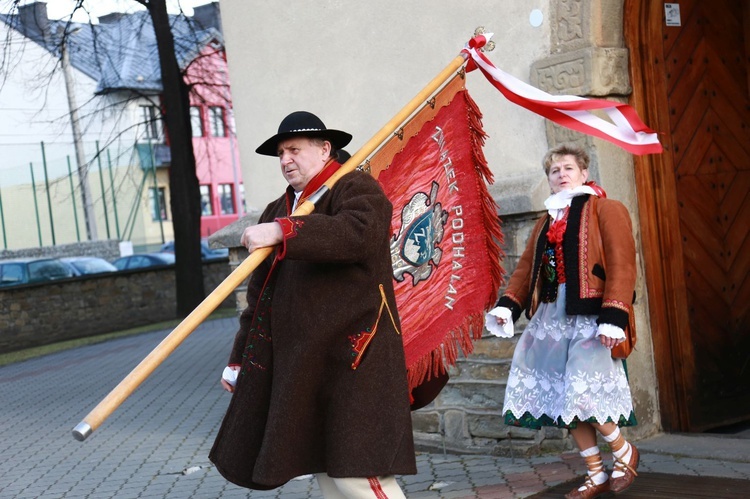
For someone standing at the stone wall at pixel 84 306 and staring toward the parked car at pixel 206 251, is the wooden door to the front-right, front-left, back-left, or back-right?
back-right

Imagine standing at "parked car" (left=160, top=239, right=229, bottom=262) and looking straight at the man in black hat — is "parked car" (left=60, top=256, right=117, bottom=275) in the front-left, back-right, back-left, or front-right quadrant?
front-right

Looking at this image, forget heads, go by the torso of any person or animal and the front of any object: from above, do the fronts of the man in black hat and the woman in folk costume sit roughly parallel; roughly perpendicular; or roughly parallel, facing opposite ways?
roughly parallel

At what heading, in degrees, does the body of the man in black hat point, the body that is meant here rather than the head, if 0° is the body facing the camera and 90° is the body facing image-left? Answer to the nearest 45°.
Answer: approximately 45°

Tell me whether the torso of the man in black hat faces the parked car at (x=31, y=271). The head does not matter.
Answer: no

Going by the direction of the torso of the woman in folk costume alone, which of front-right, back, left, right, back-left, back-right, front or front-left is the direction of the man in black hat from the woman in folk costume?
front

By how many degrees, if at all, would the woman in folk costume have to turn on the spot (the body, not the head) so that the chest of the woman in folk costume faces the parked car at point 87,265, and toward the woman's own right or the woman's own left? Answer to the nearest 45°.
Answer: approximately 90° to the woman's own right
